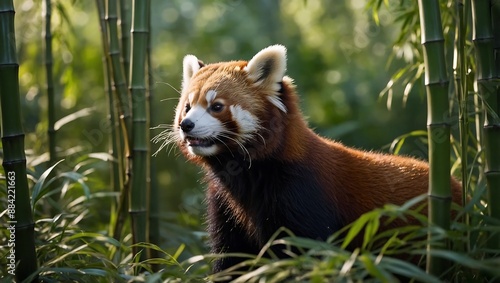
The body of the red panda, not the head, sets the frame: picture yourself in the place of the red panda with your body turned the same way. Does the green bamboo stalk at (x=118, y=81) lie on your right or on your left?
on your right

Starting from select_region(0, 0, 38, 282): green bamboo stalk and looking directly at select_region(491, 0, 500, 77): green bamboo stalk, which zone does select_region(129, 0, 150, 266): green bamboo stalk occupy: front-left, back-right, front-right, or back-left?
front-left

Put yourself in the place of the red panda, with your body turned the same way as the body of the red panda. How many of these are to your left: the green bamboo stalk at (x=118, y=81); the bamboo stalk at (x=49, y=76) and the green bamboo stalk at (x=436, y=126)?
1

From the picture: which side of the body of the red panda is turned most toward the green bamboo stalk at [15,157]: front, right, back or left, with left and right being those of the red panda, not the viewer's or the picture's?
front

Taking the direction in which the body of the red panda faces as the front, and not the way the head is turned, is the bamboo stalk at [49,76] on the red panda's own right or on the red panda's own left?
on the red panda's own right

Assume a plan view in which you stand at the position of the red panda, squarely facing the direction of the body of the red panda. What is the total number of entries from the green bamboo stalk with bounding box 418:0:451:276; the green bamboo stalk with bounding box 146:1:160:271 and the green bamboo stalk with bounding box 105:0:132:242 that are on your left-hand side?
1

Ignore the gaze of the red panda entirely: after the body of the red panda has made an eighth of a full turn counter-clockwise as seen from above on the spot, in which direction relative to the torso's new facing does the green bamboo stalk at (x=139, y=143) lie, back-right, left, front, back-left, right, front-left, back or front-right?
right

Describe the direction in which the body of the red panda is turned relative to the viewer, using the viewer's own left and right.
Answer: facing the viewer and to the left of the viewer

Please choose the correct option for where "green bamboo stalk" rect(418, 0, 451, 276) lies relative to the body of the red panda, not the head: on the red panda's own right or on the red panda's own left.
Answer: on the red panda's own left

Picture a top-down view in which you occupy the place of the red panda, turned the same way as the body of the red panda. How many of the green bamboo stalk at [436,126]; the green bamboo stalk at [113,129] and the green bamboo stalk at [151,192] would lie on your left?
1
